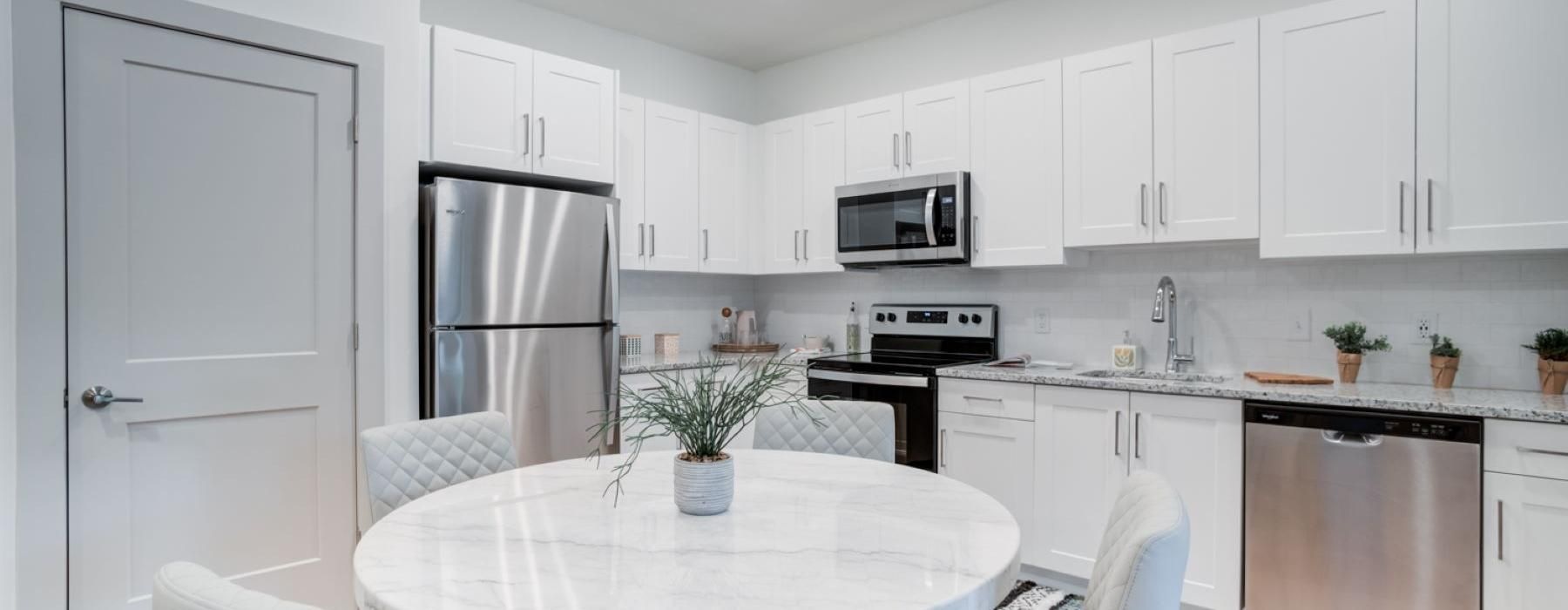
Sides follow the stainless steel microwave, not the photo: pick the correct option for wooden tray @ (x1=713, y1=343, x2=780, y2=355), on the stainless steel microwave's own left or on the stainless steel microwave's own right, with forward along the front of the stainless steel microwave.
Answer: on the stainless steel microwave's own right

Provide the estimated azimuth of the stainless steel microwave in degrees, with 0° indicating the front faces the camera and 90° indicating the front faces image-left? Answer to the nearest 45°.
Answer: approximately 45°

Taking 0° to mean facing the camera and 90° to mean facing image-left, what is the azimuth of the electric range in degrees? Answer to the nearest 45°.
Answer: approximately 45°
